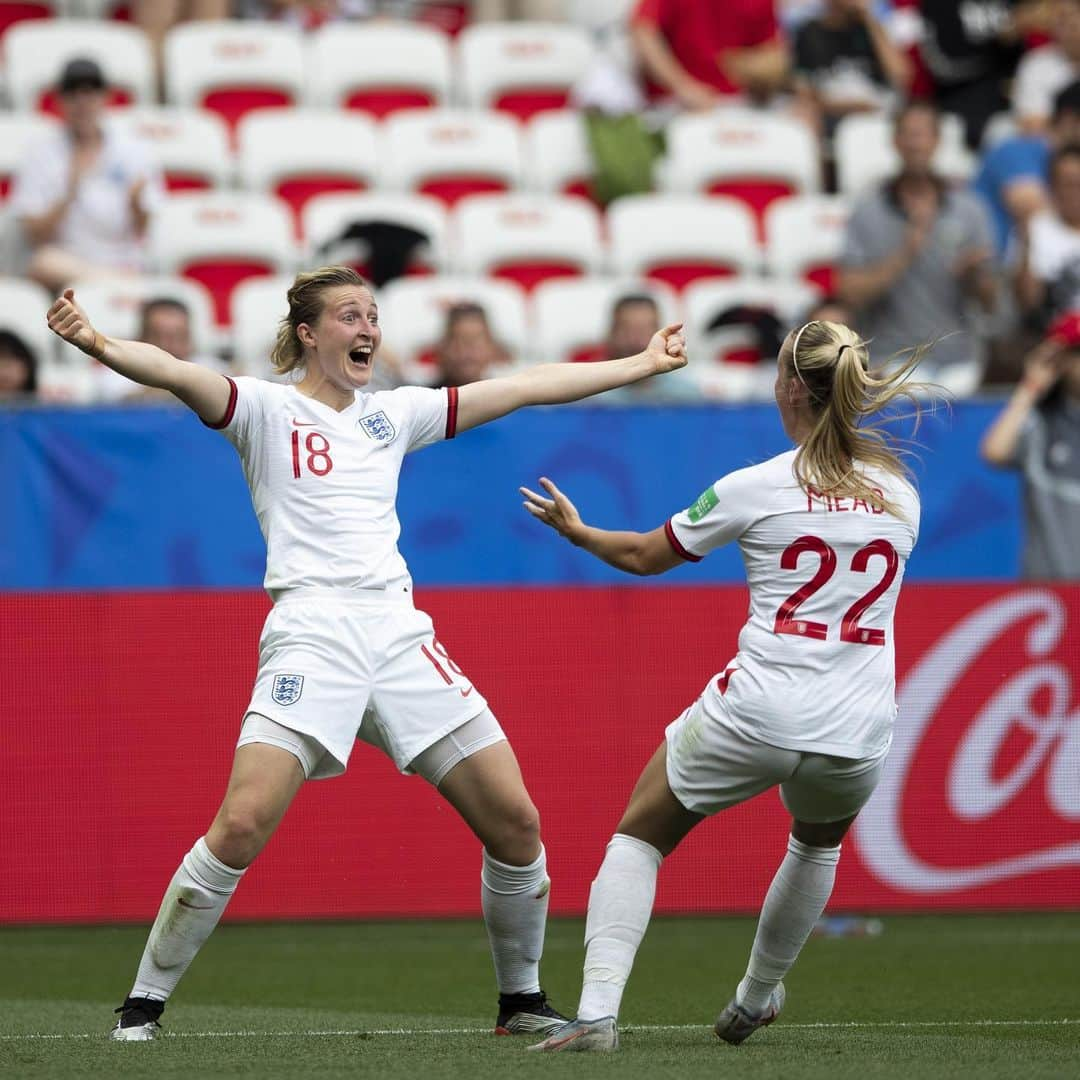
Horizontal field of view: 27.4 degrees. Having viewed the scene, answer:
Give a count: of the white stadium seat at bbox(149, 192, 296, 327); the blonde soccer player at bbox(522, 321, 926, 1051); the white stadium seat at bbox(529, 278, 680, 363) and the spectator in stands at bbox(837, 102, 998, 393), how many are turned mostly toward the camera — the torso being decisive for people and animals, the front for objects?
3

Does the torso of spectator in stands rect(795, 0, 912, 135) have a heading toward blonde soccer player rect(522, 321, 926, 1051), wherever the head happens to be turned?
yes

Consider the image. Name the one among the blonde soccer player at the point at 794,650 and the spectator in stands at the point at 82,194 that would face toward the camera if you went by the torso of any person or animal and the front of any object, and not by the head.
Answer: the spectator in stands

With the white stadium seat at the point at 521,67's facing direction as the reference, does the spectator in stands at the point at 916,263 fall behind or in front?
in front

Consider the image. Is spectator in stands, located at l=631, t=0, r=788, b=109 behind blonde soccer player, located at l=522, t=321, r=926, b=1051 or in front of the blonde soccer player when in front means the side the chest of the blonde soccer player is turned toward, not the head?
in front

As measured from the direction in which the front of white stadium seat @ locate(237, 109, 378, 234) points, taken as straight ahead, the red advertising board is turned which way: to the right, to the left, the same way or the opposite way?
the same way

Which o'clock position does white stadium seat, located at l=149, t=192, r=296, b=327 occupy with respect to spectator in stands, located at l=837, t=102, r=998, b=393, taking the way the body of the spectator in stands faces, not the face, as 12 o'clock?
The white stadium seat is roughly at 3 o'clock from the spectator in stands.

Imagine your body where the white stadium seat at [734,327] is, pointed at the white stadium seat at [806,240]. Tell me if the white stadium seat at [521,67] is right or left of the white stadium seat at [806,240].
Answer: left

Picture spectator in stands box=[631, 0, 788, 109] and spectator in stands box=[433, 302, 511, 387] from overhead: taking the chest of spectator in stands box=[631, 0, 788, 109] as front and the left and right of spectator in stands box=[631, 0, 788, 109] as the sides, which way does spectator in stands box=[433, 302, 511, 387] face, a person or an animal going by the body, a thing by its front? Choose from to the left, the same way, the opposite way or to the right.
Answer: the same way

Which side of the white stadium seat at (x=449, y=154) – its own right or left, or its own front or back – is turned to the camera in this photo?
front

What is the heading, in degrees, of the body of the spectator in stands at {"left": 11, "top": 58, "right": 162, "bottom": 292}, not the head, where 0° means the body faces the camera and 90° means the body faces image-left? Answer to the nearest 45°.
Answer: approximately 0°

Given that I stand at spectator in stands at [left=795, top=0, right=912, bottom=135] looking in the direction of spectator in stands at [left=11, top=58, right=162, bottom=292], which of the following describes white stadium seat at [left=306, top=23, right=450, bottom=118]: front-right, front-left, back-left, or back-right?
front-right

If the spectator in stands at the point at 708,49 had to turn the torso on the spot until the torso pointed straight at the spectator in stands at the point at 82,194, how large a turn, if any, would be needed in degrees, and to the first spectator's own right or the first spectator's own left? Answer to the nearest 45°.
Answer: approximately 45° to the first spectator's own right

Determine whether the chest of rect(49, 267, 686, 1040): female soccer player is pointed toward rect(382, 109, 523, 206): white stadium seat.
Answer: no

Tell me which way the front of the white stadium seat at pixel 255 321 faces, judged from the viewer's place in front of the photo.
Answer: facing the viewer

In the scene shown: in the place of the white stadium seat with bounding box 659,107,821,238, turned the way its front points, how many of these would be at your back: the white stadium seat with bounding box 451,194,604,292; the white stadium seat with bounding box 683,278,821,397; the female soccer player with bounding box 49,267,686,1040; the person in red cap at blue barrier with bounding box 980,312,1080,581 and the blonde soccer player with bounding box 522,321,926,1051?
0

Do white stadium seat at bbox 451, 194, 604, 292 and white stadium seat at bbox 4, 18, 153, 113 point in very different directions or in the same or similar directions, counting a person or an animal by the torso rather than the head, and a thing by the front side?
same or similar directions

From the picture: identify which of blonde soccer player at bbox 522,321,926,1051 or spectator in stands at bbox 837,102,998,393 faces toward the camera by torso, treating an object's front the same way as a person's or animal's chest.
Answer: the spectator in stands

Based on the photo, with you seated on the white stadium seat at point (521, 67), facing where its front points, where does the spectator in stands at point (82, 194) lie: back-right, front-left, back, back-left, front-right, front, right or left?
front-right

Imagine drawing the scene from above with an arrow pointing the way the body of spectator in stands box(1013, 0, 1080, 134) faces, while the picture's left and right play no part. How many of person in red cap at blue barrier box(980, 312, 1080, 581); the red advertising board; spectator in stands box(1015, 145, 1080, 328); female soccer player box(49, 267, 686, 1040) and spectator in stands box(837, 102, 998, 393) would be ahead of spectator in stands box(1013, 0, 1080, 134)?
5

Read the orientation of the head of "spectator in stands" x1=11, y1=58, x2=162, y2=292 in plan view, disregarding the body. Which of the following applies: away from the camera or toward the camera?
toward the camera

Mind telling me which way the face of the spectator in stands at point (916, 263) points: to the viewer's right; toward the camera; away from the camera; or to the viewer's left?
toward the camera

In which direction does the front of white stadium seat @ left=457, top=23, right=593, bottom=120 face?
toward the camera

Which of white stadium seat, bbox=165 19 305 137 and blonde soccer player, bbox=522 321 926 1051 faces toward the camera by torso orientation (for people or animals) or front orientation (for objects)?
the white stadium seat

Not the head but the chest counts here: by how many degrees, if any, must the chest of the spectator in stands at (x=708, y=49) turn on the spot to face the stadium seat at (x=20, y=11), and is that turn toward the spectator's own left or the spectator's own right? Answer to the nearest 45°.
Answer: approximately 90° to the spectator's own right
